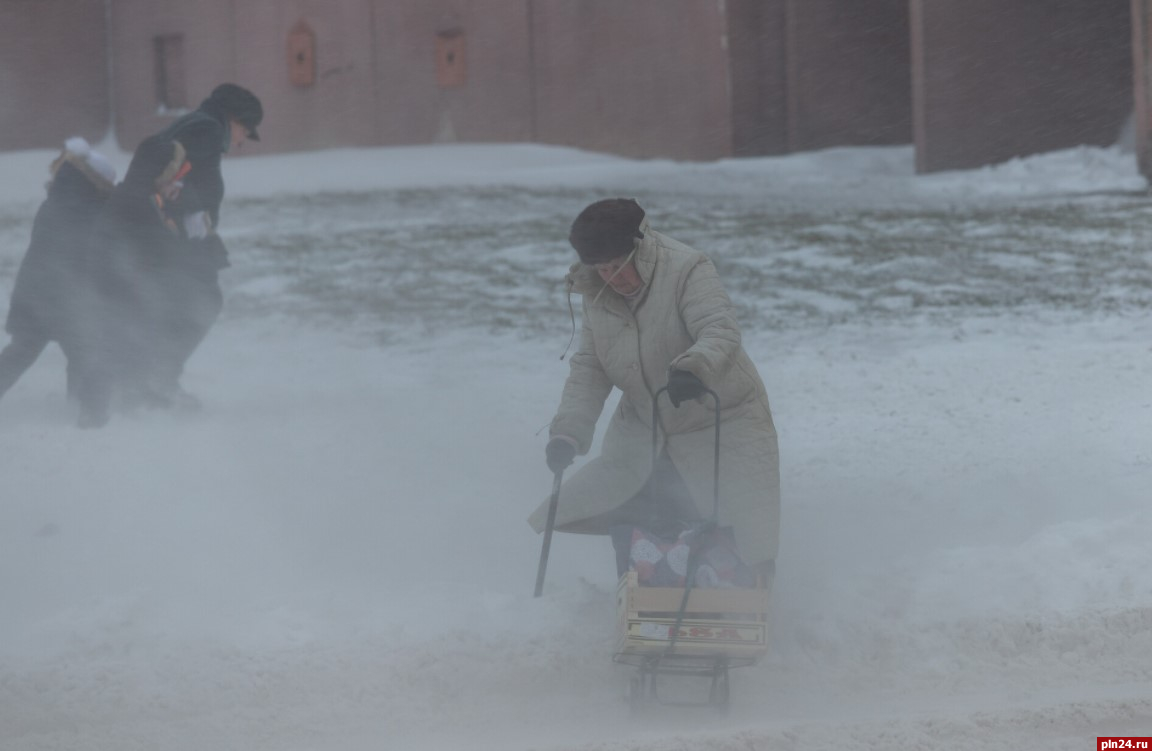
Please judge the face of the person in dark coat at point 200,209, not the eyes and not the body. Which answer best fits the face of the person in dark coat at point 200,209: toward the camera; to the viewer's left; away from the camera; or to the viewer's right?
to the viewer's right

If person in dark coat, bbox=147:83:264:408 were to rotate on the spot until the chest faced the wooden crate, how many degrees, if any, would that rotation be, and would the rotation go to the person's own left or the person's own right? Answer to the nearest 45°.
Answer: approximately 90° to the person's own right

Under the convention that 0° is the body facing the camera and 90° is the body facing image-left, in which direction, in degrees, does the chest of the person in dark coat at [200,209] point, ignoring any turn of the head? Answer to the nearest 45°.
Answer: approximately 270°

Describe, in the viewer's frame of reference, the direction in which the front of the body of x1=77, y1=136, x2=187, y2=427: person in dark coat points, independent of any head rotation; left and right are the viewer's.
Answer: facing to the right of the viewer

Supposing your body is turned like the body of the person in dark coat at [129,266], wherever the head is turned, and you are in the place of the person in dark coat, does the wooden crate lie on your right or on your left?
on your right

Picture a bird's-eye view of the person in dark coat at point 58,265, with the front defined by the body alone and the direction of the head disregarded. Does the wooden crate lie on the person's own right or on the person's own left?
on the person's own right

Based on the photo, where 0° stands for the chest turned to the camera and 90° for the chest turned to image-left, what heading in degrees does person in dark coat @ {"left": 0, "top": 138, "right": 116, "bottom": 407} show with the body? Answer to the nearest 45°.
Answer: approximately 270°
